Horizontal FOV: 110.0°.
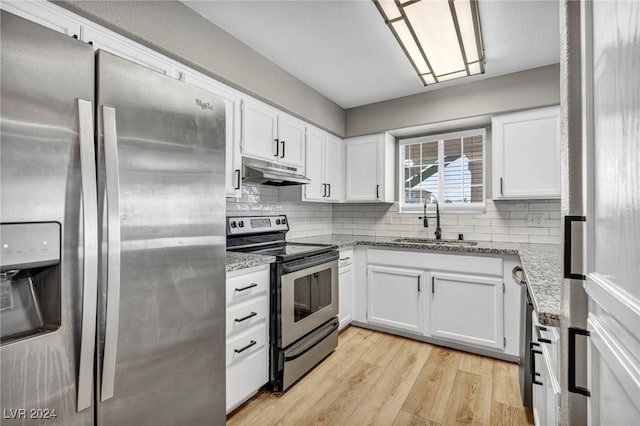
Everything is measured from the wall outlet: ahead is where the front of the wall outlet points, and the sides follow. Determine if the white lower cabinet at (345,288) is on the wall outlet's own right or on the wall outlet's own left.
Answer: on the wall outlet's own right

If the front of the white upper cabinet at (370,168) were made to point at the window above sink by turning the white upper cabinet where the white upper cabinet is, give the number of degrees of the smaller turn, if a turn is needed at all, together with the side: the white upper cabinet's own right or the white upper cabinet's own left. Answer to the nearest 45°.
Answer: approximately 135° to the white upper cabinet's own left

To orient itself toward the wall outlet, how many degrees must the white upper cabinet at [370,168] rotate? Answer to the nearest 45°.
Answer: approximately 135° to its left
